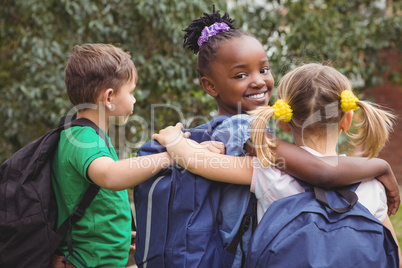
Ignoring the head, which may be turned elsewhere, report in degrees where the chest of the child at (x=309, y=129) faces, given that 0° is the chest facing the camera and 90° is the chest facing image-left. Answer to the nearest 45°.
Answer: approximately 180°

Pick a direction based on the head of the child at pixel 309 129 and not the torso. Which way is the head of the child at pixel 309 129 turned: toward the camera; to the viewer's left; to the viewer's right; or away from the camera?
away from the camera

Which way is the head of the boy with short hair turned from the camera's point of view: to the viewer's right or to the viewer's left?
to the viewer's right

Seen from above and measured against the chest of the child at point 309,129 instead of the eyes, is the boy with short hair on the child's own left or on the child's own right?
on the child's own left
